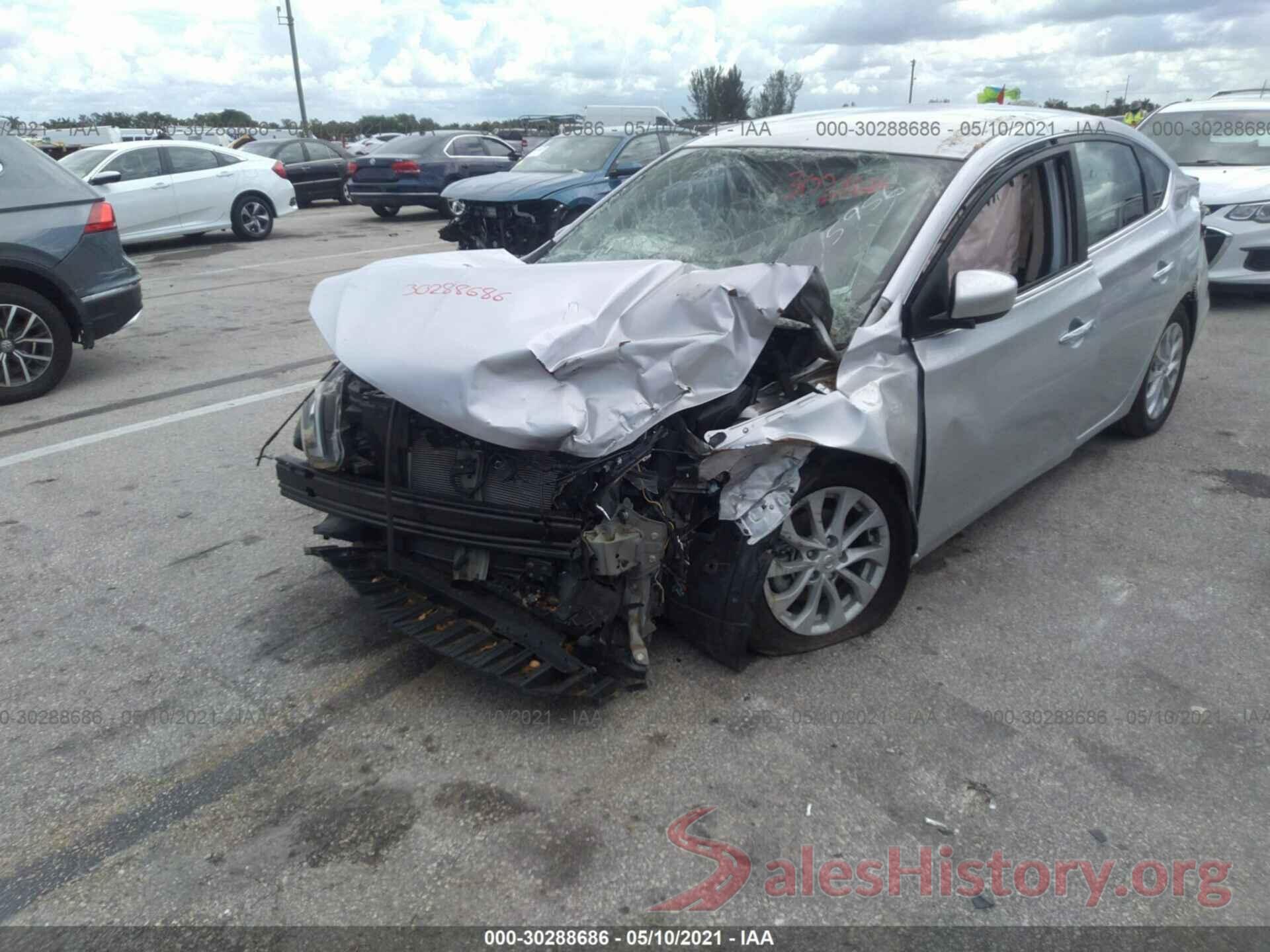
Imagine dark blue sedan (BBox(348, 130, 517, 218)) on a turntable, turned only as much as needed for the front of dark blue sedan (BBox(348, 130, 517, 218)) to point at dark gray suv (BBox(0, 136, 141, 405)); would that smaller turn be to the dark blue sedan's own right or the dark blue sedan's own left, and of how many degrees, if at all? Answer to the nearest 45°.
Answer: approximately 135° to the dark blue sedan's own right

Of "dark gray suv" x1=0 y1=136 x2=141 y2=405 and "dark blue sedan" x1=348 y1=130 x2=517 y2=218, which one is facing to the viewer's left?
"dark gray suv" x1=0 y1=136 x2=141 y2=405

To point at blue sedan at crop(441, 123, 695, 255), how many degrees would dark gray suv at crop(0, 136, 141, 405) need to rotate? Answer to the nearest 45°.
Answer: approximately 135° to its right

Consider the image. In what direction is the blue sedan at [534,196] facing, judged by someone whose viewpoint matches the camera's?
facing the viewer and to the left of the viewer

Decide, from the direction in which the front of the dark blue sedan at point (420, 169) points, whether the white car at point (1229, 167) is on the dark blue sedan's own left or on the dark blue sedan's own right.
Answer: on the dark blue sedan's own right

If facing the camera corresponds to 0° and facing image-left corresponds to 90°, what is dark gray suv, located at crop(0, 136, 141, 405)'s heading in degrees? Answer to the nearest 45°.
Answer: approximately 90°

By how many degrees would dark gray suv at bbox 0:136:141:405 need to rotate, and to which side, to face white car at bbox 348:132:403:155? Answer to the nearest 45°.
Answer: approximately 90° to its right

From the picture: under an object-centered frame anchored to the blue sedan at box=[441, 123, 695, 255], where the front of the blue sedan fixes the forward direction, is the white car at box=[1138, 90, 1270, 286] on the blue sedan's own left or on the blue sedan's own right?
on the blue sedan's own left

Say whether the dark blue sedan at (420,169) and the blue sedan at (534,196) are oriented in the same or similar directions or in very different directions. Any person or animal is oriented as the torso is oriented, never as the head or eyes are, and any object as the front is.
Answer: very different directions

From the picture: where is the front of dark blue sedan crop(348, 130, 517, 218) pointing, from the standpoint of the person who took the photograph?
facing away from the viewer and to the right of the viewer

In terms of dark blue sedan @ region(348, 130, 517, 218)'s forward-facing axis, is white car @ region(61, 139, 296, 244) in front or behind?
behind

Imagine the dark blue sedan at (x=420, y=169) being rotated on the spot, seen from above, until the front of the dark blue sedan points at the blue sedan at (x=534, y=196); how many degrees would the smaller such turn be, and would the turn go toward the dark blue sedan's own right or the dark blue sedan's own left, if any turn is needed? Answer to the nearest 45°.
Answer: approximately 135° to the dark blue sedan's own right

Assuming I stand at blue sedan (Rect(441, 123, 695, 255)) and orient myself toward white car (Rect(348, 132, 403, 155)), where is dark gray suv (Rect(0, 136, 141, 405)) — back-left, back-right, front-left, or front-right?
back-left
